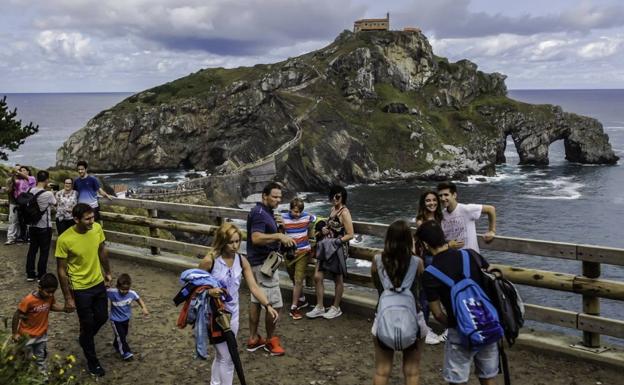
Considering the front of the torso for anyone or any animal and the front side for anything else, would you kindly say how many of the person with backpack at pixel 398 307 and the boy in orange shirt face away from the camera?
1

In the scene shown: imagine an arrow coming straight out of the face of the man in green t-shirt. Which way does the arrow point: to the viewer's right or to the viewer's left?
to the viewer's right

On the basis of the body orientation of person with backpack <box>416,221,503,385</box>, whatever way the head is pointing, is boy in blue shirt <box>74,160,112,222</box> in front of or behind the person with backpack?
in front

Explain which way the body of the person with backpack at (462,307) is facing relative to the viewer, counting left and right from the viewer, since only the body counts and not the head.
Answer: facing away from the viewer and to the left of the viewer

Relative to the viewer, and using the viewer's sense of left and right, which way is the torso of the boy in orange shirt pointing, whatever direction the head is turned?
facing the viewer and to the right of the viewer

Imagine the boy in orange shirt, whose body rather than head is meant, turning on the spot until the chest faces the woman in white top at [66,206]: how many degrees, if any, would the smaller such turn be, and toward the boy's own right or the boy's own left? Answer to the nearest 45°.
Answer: approximately 135° to the boy's own left

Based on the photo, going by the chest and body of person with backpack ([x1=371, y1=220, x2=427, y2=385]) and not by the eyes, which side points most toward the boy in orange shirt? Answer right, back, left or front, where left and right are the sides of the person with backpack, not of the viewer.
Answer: left

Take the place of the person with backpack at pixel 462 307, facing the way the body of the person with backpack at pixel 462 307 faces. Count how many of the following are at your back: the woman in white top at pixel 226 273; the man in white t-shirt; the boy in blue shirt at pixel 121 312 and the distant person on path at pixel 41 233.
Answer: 0

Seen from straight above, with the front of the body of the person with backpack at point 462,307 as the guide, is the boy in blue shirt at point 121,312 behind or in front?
in front

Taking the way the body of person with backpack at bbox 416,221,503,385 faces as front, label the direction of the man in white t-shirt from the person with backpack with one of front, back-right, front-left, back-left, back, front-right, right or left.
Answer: front-right

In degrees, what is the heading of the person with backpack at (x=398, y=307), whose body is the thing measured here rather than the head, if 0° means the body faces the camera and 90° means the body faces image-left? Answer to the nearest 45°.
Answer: approximately 180°

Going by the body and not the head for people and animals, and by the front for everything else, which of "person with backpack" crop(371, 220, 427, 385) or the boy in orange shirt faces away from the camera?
the person with backpack

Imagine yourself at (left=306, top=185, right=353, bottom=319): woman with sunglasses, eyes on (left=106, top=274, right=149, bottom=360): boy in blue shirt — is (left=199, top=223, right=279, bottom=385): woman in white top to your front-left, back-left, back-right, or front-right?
front-left

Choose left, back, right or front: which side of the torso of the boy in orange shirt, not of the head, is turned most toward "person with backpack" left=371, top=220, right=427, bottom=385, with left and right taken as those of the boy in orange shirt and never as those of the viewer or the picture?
front

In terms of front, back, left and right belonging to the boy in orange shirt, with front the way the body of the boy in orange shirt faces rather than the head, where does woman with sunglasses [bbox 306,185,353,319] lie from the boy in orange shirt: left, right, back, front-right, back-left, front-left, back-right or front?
front-left
